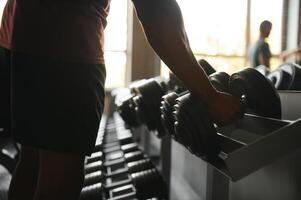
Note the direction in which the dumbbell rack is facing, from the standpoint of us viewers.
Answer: facing the viewer and to the left of the viewer

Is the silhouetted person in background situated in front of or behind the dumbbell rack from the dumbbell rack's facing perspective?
behind
